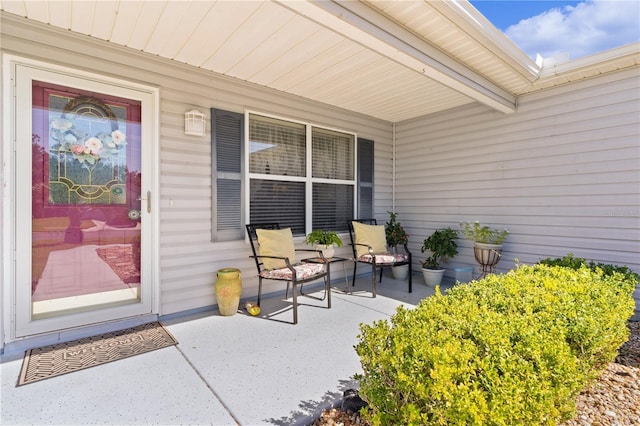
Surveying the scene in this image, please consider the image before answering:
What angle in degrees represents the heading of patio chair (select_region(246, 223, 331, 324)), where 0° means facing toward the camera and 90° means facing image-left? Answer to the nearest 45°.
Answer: approximately 315°

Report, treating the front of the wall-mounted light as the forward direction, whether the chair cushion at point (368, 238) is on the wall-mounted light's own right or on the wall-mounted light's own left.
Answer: on the wall-mounted light's own left

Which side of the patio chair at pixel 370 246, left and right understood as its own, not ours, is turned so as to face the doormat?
right

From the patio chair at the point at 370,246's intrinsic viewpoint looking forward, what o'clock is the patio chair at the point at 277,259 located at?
the patio chair at the point at 277,259 is roughly at 3 o'clock from the patio chair at the point at 370,246.
